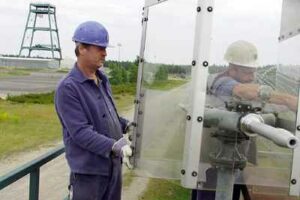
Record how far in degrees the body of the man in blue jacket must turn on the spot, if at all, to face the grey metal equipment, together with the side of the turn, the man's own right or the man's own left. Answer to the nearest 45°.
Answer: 0° — they already face it

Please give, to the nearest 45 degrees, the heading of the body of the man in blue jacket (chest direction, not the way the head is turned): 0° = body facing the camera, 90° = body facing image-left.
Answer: approximately 315°

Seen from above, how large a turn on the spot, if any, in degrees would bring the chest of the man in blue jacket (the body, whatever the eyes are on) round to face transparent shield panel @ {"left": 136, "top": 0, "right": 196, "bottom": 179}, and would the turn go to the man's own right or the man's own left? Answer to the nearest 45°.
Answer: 0° — they already face it
